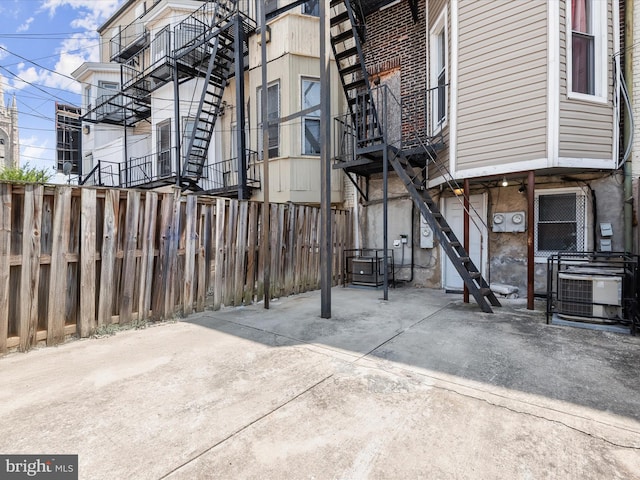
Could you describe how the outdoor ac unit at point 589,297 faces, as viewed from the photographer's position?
facing the viewer

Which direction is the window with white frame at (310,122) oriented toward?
toward the camera

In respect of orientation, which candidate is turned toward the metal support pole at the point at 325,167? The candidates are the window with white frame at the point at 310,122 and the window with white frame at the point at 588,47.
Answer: the window with white frame at the point at 310,122

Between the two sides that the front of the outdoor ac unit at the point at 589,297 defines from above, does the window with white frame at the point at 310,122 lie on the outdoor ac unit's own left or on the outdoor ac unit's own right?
on the outdoor ac unit's own right

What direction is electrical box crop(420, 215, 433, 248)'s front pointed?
toward the camera

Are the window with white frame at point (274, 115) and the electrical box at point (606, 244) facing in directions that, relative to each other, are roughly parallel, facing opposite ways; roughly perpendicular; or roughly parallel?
roughly parallel

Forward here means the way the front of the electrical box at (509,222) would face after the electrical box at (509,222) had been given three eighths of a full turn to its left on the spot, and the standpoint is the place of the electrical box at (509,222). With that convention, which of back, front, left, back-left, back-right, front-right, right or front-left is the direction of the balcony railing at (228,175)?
back-left

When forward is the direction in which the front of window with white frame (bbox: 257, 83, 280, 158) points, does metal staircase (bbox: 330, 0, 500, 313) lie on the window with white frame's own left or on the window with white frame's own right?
on the window with white frame's own left

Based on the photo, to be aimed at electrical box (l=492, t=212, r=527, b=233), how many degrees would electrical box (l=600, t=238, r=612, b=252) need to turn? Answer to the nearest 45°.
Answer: approximately 90° to its right

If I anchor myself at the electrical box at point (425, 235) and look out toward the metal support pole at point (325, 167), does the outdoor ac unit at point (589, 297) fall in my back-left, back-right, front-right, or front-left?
front-left

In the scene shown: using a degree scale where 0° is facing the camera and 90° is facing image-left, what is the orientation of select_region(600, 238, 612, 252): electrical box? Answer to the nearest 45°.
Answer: approximately 0°

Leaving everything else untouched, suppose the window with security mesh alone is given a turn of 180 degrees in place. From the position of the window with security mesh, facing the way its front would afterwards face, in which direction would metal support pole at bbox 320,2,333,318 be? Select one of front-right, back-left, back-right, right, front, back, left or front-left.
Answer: back-left

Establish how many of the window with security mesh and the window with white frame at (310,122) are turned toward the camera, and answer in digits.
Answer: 2

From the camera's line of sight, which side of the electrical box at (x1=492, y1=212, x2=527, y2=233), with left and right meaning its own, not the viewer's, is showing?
front

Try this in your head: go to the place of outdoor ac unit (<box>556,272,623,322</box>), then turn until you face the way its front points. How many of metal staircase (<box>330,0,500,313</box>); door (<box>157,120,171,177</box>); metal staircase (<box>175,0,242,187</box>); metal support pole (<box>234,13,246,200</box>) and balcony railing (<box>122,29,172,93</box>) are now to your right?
5
